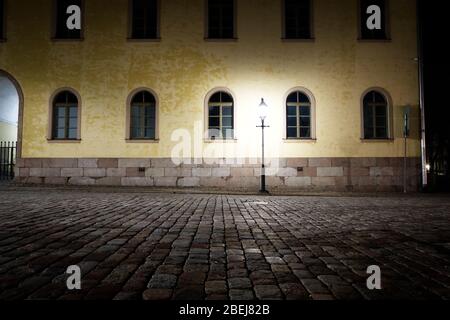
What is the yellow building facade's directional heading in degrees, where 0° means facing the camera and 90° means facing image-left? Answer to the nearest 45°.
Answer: approximately 0°
